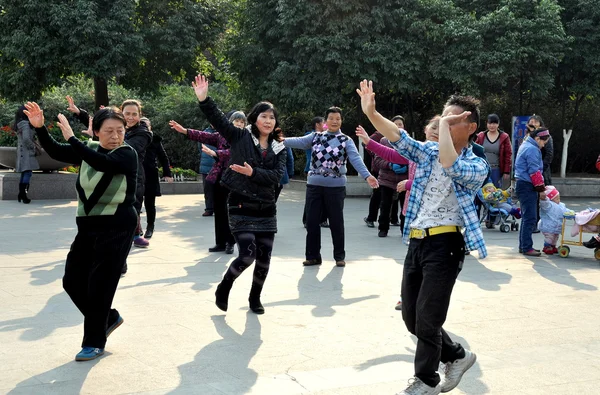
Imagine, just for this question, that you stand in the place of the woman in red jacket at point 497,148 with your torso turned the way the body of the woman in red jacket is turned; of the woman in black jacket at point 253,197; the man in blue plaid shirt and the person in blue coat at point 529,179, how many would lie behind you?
0

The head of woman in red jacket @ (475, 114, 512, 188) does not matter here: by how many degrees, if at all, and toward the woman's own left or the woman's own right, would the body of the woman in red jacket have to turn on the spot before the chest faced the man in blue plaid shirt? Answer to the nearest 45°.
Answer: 0° — they already face them

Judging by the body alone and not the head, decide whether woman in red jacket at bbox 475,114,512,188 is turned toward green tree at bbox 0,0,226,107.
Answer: no

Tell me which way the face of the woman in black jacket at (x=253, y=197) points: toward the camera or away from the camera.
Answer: toward the camera

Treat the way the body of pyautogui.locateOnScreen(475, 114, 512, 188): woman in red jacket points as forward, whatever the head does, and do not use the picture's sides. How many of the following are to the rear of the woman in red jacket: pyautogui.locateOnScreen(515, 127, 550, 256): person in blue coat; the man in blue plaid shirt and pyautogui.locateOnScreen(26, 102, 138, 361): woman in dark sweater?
0

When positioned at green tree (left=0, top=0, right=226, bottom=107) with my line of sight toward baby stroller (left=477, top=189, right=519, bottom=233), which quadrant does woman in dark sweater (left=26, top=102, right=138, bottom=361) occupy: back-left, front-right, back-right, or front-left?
front-right

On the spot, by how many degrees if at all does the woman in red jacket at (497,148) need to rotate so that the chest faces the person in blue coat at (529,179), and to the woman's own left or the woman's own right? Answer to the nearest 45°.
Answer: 0° — they already face them

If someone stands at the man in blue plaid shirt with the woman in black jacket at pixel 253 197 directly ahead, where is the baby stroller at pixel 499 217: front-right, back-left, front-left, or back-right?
front-right

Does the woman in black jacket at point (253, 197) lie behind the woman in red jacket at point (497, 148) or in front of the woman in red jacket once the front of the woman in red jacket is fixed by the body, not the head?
in front

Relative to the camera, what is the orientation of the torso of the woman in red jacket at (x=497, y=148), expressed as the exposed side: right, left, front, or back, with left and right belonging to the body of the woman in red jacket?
front

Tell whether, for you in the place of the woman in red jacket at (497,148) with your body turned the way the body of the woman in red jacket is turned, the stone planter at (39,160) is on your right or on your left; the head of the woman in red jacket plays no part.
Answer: on your right

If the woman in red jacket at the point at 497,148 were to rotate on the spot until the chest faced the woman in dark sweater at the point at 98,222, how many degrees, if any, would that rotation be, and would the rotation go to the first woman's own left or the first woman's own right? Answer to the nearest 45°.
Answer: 0° — they already face them

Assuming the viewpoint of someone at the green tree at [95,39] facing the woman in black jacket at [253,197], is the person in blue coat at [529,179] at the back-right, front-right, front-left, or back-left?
front-left
